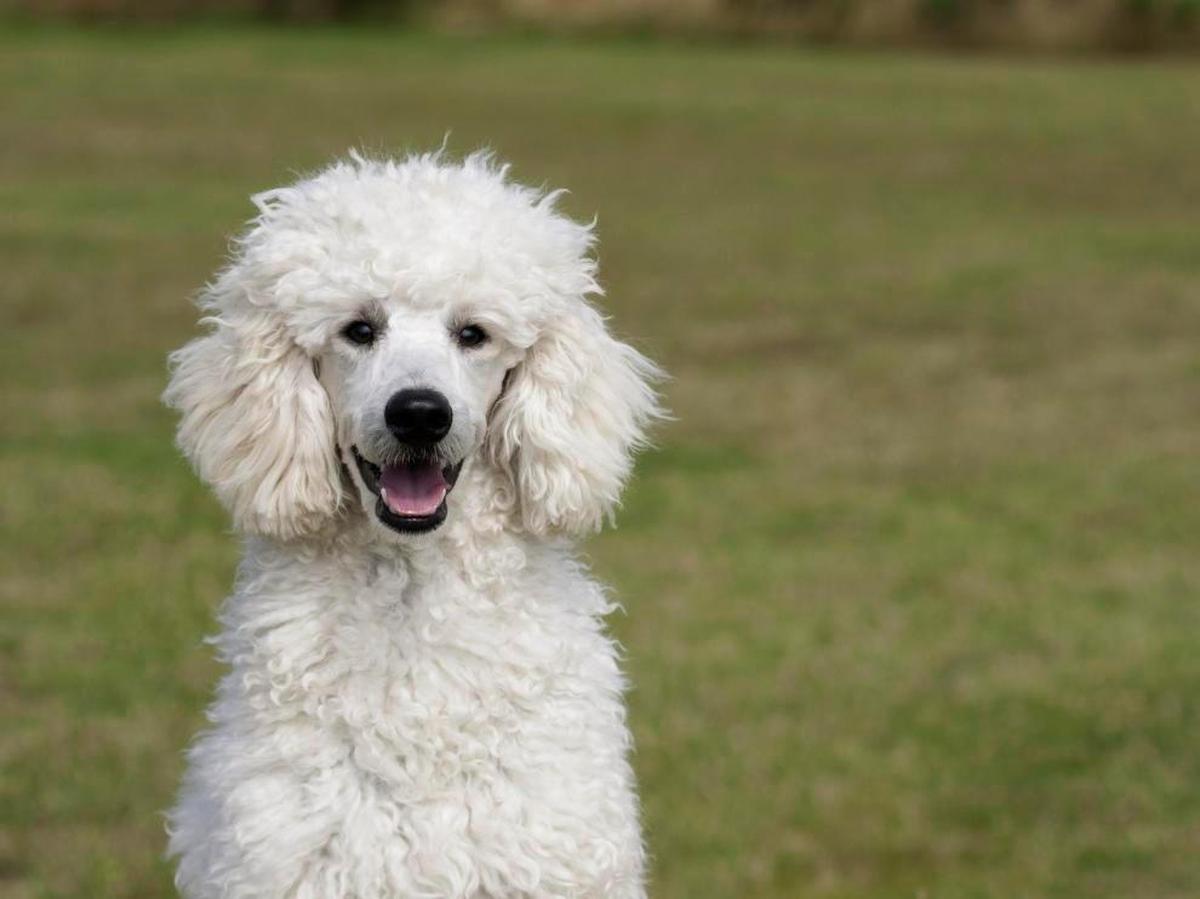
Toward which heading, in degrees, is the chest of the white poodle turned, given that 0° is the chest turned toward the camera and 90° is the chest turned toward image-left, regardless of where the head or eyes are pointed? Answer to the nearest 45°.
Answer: approximately 0°
